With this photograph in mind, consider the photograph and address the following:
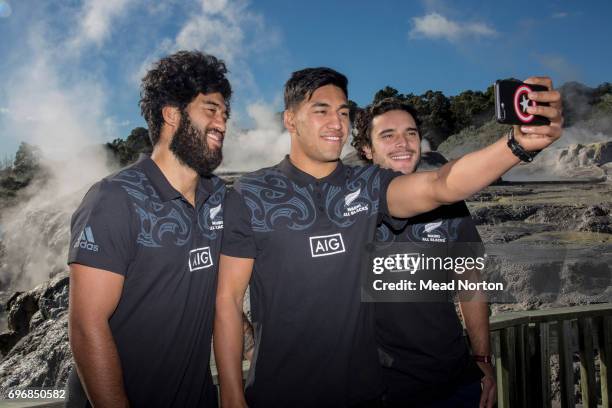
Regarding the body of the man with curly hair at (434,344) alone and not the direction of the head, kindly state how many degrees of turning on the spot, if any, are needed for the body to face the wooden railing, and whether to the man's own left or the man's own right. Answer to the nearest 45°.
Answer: approximately 135° to the man's own left

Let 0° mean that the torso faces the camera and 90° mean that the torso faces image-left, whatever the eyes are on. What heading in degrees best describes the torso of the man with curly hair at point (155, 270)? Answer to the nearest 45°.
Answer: approximately 315°

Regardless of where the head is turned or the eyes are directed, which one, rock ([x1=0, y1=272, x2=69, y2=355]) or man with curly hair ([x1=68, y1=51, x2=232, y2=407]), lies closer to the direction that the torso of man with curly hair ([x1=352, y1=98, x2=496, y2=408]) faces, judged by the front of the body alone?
the man with curly hair

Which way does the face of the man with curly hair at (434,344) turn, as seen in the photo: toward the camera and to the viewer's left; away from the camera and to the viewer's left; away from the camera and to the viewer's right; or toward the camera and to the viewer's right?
toward the camera and to the viewer's right

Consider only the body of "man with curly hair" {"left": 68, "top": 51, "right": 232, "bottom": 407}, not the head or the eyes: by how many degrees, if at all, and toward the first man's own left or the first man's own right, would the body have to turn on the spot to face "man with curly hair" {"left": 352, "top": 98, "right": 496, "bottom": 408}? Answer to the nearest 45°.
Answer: approximately 45° to the first man's own left

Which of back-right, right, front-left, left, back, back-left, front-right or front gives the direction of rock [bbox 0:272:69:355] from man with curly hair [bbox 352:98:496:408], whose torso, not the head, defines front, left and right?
back-right

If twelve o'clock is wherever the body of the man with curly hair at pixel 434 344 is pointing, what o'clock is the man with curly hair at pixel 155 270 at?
the man with curly hair at pixel 155 270 is roughly at 2 o'clock from the man with curly hair at pixel 434 344.

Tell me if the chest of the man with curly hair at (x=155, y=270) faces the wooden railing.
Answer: no

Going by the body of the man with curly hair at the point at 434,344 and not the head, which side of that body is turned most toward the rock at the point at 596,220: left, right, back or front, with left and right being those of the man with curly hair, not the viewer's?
back

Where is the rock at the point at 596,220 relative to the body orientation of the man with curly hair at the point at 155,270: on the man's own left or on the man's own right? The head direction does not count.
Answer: on the man's own left

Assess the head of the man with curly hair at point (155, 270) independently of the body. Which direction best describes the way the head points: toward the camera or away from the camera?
toward the camera

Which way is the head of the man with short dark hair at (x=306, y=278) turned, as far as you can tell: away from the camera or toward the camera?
toward the camera

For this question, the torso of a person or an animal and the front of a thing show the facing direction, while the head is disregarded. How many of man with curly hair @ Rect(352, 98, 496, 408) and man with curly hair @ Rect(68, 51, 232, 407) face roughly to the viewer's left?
0

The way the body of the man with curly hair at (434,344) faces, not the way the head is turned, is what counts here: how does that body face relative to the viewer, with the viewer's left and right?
facing the viewer

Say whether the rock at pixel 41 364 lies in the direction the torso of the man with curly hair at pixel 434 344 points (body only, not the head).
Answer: no

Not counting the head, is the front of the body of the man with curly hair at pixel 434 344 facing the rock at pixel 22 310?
no
